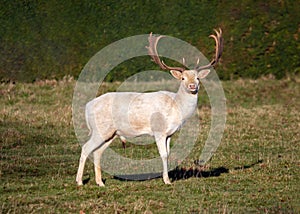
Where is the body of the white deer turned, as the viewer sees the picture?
to the viewer's right
